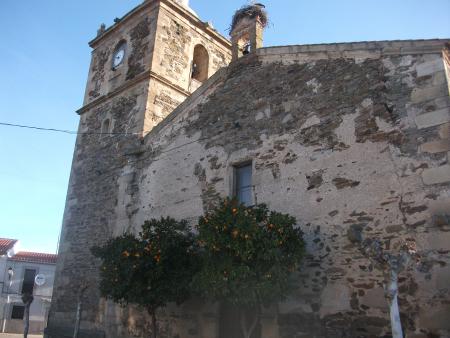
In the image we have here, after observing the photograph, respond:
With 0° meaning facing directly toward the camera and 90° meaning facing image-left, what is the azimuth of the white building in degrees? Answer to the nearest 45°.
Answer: approximately 0°
